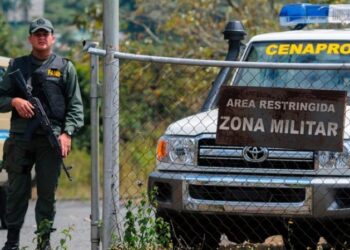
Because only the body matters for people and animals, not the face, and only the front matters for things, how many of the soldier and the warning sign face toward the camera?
2

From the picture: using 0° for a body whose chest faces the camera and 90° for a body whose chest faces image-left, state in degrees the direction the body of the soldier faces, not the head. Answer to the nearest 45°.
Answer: approximately 0°

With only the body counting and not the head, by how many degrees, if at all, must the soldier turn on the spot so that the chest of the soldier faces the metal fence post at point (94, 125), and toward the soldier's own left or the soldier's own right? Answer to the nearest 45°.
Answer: approximately 45° to the soldier's own left

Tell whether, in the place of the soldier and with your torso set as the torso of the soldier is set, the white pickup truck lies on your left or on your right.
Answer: on your left

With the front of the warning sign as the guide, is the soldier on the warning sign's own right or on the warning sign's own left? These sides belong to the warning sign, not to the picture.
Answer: on the warning sign's own right

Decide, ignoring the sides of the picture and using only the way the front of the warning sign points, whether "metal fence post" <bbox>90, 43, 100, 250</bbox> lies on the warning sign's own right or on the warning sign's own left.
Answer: on the warning sign's own right

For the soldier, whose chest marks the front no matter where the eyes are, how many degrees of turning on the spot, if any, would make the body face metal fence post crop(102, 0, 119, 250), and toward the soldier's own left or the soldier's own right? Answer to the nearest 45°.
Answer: approximately 45° to the soldier's own left

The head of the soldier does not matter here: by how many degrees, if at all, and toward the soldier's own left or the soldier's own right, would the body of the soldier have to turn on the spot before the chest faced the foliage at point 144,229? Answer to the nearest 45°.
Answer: approximately 45° to the soldier's own left

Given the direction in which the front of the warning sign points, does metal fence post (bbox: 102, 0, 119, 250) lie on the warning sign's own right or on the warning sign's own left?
on the warning sign's own right

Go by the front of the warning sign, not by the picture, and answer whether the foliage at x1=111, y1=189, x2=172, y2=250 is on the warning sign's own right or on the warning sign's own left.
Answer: on the warning sign's own right

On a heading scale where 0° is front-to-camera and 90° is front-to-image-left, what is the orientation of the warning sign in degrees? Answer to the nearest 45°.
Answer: approximately 0°
